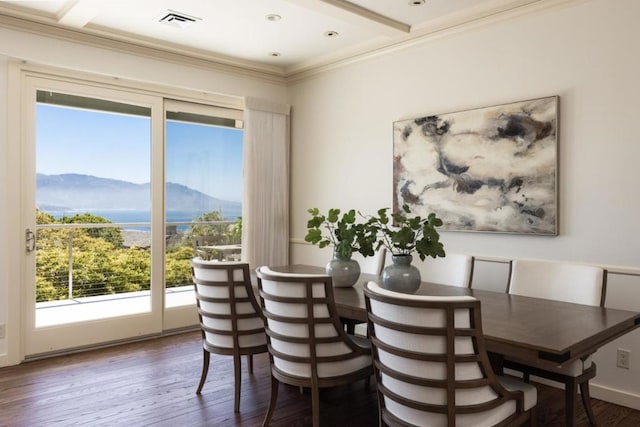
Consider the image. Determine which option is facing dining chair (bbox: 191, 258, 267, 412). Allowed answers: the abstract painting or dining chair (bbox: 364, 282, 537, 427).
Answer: the abstract painting

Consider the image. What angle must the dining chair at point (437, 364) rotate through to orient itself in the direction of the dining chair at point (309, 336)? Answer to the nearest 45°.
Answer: approximately 90° to its left

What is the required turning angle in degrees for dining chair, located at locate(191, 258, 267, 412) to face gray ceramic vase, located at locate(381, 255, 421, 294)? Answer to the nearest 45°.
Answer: approximately 45° to its right

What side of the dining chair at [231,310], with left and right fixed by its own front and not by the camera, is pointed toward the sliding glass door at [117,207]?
left

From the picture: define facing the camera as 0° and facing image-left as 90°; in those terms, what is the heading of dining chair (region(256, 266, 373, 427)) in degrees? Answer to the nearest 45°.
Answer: approximately 225°

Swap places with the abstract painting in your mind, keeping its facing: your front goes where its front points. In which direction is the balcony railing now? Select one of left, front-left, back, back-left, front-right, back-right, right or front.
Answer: front-right

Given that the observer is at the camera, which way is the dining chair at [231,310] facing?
facing away from the viewer and to the right of the viewer

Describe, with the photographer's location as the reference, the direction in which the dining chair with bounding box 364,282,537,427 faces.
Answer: facing away from the viewer and to the right of the viewer

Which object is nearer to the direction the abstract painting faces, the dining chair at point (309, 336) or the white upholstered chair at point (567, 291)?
the dining chair

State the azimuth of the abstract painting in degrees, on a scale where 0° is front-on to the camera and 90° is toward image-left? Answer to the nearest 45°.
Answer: approximately 45°

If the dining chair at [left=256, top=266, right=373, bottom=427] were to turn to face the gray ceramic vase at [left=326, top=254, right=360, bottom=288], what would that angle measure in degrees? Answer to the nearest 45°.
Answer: approximately 45° to its left

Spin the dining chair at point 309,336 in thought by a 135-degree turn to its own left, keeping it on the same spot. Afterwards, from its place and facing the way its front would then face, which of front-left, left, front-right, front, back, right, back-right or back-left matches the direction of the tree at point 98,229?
front-right
